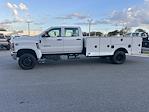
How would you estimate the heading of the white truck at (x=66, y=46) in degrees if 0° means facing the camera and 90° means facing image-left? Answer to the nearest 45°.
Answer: approximately 90°
